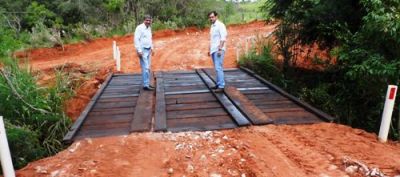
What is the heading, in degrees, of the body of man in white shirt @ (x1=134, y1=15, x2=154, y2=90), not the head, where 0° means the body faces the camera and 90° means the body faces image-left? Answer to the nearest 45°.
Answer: approximately 315°

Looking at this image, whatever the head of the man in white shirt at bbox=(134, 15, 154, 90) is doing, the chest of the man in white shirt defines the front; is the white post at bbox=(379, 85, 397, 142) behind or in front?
in front

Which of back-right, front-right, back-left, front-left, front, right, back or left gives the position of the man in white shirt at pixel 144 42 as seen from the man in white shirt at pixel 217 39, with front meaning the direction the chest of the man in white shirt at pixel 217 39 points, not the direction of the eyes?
front-right

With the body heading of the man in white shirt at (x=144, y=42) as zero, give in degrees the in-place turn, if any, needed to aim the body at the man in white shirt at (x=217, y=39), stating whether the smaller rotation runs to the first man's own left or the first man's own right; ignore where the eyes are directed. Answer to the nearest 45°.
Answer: approximately 45° to the first man's own left

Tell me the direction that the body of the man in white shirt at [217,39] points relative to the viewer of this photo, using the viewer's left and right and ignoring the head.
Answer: facing the viewer and to the left of the viewer

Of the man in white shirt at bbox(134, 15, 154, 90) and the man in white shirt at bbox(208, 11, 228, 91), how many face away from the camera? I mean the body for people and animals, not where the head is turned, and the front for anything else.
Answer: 0

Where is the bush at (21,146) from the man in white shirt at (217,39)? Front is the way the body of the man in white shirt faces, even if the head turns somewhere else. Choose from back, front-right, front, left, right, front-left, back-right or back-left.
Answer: front

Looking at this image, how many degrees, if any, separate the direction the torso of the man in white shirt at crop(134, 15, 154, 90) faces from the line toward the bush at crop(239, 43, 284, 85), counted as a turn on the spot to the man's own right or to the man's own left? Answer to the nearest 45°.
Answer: approximately 90° to the man's own left

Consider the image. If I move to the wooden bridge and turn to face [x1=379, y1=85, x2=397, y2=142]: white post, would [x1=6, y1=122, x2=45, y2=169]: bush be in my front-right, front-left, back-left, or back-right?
back-right

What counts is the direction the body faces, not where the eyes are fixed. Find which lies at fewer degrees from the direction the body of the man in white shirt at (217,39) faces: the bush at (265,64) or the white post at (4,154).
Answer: the white post

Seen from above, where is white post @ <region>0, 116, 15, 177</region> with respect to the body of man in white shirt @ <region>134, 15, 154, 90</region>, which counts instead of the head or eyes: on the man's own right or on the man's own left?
on the man's own right
